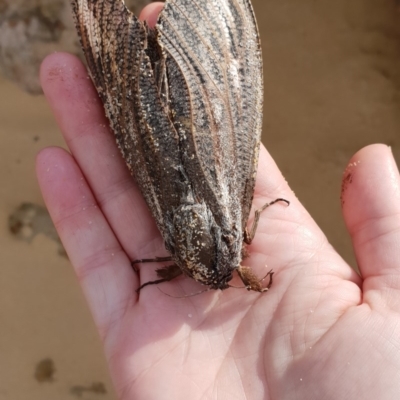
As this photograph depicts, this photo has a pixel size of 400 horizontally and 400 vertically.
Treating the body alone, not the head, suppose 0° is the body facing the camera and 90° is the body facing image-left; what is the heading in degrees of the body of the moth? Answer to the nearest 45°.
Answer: approximately 0°
